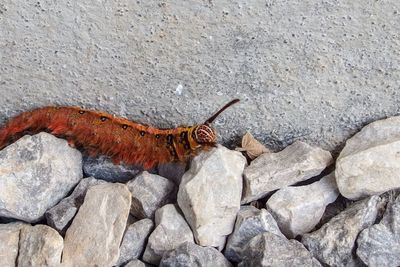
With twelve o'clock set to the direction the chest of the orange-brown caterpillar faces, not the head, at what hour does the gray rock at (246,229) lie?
The gray rock is roughly at 1 o'clock from the orange-brown caterpillar.

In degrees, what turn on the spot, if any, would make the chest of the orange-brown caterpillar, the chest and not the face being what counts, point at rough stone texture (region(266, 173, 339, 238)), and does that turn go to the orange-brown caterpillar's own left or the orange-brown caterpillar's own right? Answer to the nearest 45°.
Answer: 0° — it already faces it

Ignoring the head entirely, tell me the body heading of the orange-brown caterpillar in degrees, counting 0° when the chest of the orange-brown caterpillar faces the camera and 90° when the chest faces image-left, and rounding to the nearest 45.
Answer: approximately 270°

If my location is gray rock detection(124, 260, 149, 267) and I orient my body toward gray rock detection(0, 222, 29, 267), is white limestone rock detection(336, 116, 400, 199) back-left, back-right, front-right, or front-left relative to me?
back-right

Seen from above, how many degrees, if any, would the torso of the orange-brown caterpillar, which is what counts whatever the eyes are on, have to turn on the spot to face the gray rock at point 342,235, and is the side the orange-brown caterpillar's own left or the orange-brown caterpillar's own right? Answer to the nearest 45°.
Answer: approximately 45° to the orange-brown caterpillar's own right
